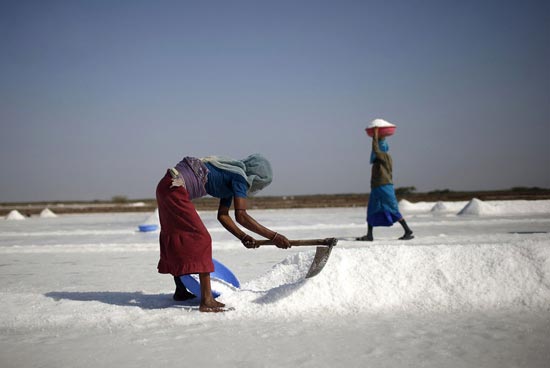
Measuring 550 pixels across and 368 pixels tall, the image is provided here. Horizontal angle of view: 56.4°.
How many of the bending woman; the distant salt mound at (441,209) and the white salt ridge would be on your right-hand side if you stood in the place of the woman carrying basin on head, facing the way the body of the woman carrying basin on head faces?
1

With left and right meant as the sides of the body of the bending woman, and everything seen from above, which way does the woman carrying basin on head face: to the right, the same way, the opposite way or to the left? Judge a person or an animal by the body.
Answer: the opposite way

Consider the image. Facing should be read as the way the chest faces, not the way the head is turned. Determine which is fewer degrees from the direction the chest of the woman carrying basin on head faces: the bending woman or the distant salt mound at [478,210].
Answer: the bending woman

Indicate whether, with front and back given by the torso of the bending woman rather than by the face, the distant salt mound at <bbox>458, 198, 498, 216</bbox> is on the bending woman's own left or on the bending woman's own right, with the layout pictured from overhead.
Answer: on the bending woman's own left

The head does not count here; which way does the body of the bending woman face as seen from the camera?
to the viewer's right

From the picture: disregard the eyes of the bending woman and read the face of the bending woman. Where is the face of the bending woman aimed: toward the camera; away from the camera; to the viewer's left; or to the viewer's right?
to the viewer's right

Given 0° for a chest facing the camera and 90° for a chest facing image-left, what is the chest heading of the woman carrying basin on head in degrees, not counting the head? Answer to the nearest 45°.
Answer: approximately 90°

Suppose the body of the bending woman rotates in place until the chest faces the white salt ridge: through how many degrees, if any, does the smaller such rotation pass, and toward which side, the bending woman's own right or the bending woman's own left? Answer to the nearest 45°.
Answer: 0° — they already face it
